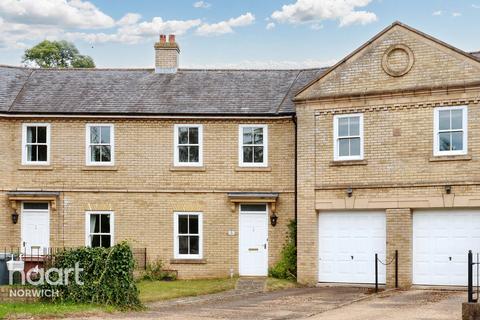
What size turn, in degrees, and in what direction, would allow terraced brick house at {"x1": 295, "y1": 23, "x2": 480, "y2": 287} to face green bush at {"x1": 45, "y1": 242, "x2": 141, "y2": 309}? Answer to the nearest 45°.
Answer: approximately 45° to its right

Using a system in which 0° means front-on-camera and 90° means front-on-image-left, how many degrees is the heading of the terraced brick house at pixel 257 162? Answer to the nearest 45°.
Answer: approximately 0°

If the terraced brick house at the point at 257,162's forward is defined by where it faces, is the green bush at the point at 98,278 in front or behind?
in front
